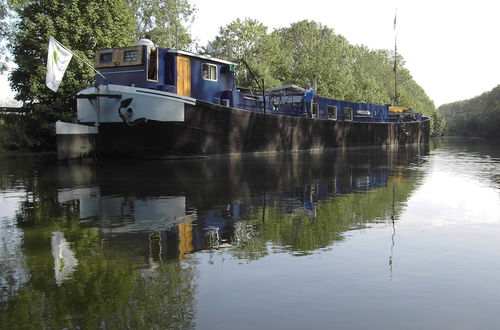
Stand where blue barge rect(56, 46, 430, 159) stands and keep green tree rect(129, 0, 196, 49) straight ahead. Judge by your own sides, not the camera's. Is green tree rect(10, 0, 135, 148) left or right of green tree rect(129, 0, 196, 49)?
left

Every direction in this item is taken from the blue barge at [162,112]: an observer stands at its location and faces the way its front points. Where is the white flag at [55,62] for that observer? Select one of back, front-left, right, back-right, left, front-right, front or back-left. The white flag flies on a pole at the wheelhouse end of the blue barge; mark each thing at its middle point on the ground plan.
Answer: back

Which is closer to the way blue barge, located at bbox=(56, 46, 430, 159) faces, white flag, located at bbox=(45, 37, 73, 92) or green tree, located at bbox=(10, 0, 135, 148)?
the green tree

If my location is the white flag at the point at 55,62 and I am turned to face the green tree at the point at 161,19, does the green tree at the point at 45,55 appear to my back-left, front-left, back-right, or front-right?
front-left

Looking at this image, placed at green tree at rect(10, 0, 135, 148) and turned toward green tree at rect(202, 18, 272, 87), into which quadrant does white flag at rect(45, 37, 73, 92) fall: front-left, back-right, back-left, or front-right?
back-right

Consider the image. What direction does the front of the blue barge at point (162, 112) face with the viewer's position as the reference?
facing away from the viewer and to the right of the viewer

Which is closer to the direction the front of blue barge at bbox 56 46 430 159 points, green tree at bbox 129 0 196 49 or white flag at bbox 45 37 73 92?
the green tree

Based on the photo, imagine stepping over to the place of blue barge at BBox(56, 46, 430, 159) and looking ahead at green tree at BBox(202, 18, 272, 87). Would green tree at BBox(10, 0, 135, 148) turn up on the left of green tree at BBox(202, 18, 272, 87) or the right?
left

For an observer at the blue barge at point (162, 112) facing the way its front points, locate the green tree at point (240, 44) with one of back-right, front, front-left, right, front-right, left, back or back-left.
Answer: front-left

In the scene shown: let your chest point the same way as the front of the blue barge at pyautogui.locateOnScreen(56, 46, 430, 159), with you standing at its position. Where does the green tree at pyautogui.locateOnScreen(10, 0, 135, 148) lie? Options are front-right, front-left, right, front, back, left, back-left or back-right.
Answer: left

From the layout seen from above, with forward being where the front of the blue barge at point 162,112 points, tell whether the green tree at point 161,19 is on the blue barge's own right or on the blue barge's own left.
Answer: on the blue barge's own left

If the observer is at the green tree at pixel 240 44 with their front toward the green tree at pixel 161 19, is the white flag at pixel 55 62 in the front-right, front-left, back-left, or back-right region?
front-left
